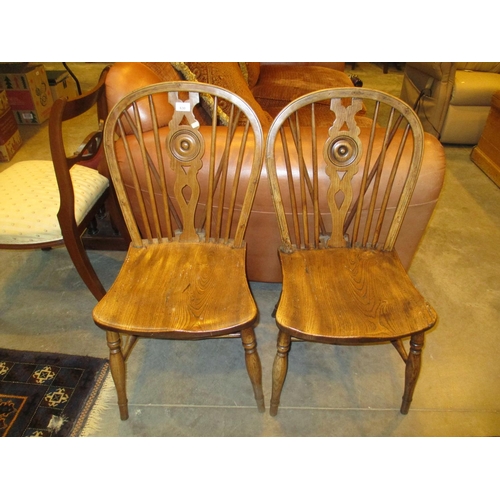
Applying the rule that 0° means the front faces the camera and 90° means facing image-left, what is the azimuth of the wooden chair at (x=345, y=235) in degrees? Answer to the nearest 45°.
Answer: approximately 0°

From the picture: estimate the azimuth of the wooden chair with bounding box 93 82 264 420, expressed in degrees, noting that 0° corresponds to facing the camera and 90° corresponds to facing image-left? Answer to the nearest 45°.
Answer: approximately 0°

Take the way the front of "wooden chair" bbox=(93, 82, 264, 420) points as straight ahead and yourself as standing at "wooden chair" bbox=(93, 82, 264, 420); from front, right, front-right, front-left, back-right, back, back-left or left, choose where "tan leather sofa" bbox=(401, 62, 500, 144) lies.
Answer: back-left

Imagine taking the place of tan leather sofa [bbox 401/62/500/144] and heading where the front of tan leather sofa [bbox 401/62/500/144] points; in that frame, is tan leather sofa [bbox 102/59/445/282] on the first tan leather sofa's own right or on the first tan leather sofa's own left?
on the first tan leather sofa's own right

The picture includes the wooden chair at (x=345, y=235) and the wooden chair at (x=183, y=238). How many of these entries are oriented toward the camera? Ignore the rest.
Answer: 2

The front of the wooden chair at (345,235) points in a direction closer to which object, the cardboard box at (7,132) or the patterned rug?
the patterned rug
